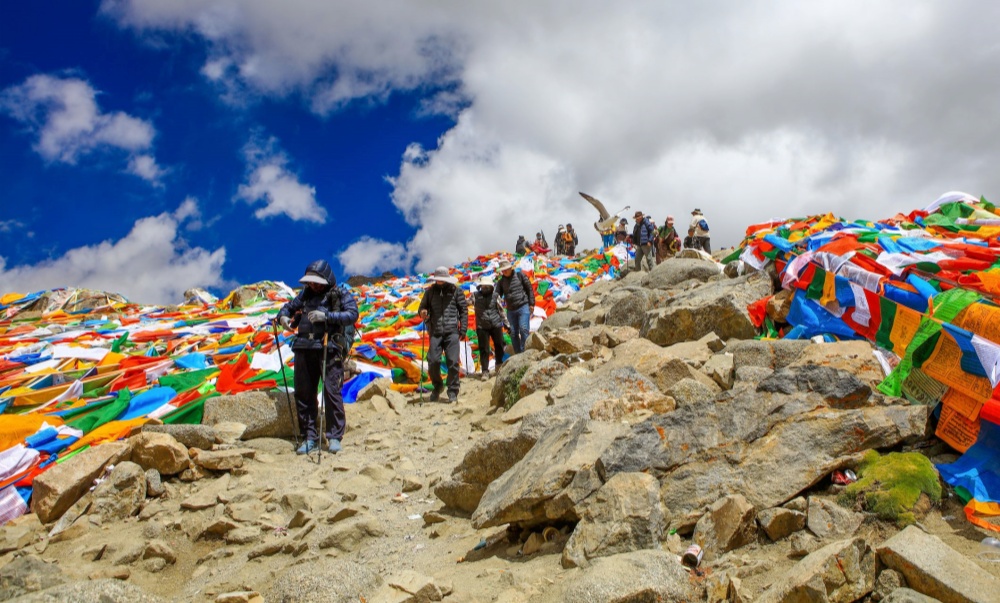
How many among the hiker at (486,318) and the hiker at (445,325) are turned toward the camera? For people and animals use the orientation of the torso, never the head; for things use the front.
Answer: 2

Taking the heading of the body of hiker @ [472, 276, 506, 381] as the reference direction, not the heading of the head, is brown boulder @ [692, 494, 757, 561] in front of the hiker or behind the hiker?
in front

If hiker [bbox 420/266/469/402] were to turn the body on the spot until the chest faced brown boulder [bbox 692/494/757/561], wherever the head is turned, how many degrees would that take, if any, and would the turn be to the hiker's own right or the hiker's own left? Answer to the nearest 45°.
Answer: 0° — they already face it

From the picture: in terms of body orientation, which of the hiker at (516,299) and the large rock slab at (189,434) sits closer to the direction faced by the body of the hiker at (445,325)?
the large rock slab

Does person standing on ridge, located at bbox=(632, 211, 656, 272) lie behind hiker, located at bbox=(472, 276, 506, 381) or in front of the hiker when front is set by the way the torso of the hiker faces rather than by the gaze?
behind

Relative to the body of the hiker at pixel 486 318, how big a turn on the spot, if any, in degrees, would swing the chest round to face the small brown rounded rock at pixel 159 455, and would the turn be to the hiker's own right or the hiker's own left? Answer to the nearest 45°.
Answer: approximately 45° to the hiker's own right

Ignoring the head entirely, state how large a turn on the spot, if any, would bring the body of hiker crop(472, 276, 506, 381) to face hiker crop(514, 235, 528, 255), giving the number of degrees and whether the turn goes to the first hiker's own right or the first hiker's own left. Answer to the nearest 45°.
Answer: approximately 180°

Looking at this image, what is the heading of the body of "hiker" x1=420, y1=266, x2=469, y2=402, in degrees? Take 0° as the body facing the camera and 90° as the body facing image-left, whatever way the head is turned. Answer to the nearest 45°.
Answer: approximately 0°

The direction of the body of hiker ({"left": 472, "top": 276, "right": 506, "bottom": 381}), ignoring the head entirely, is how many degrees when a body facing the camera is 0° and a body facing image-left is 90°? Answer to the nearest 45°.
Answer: approximately 0°
